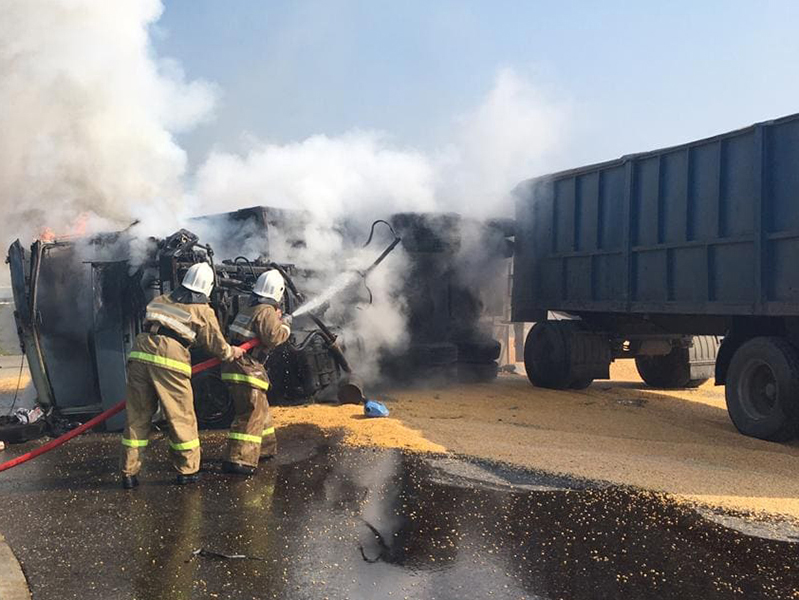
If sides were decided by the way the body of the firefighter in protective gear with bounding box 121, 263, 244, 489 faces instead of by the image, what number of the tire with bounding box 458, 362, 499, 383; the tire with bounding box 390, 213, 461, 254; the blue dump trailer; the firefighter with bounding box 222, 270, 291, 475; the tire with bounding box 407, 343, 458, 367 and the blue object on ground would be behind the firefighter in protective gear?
0

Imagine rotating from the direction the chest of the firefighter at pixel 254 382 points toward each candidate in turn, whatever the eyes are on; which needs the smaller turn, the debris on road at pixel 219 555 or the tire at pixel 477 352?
the tire

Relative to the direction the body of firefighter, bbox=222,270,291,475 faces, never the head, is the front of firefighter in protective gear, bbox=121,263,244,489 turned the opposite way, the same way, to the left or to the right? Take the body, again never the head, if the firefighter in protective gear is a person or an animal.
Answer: the same way

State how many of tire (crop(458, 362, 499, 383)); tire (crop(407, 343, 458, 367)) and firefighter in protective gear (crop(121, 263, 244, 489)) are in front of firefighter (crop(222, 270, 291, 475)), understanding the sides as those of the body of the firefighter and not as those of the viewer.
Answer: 2

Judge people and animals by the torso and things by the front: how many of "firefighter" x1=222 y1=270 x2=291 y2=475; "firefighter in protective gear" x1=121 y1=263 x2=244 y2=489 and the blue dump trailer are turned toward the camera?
0

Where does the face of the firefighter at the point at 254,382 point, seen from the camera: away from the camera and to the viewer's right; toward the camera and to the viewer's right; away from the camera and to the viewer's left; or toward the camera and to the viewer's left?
away from the camera and to the viewer's right

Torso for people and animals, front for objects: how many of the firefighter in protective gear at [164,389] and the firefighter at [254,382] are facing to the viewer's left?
0

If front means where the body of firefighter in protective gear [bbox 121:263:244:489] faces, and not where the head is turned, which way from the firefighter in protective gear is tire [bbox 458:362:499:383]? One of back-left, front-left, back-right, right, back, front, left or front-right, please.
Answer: front

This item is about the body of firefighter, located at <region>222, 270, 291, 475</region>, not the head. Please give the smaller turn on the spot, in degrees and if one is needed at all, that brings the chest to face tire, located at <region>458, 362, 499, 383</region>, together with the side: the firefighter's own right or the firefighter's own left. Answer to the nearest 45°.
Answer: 0° — they already face it

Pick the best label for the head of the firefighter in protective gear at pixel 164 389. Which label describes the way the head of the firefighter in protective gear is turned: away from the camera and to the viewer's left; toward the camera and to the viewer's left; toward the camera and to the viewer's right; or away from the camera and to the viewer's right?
away from the camera and to the viewer's right

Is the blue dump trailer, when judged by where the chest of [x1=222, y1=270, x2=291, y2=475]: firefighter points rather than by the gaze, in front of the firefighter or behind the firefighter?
in front

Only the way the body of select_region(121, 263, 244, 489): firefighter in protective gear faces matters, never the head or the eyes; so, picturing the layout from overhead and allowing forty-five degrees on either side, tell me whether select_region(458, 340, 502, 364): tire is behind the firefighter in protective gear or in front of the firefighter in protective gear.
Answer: in front

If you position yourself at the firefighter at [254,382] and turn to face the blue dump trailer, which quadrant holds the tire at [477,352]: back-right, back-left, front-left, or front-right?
front-left

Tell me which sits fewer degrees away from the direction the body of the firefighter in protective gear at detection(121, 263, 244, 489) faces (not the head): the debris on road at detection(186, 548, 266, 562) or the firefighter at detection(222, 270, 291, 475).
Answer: the firefighter

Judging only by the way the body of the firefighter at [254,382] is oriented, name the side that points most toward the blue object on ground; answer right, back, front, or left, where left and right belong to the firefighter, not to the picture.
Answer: front

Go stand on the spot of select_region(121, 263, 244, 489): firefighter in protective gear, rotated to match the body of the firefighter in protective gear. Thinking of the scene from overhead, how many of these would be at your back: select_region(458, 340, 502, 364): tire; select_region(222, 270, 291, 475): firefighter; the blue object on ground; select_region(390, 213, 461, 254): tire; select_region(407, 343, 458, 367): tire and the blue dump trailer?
0

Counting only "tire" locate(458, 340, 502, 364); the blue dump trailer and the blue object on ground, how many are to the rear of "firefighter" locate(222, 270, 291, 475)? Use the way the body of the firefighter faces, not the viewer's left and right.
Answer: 0

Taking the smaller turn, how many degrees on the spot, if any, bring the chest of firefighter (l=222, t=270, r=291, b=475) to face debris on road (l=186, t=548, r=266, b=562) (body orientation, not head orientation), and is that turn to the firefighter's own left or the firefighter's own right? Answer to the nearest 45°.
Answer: approximately 135° to the firefighter's own right
